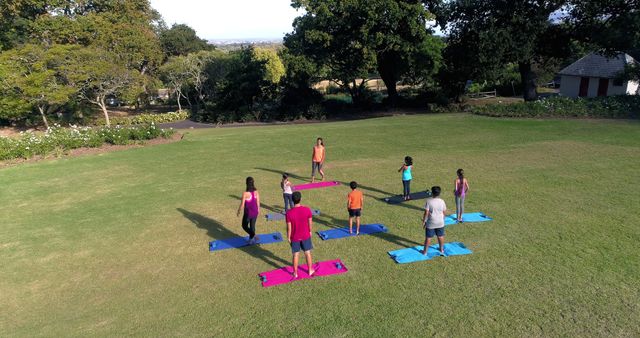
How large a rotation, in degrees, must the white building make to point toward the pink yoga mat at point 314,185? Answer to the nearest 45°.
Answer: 0° — it already faces it

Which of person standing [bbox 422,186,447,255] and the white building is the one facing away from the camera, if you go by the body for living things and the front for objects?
the person standing

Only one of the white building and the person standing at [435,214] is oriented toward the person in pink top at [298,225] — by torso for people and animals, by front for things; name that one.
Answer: the white building

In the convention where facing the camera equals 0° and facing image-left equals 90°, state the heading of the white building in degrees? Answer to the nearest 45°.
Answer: approximately 0°

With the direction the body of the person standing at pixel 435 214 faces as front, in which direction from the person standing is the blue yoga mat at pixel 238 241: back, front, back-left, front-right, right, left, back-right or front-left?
left

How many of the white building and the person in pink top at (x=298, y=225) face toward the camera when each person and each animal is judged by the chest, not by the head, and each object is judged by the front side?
1

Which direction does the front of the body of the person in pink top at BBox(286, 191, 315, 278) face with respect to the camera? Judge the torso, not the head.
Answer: away from the camera

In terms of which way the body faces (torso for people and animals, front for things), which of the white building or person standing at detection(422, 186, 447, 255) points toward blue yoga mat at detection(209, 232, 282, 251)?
the white building

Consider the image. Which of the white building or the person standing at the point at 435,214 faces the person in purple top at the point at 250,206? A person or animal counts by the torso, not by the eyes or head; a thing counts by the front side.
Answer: the white building

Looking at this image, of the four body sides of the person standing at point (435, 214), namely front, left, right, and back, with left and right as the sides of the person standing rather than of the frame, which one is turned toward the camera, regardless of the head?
back

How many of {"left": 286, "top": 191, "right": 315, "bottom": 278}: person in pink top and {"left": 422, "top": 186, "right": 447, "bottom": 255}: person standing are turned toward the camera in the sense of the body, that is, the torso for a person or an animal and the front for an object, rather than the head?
0

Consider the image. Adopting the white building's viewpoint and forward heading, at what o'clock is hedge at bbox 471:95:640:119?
The hedge is roughly at 12 o'clock from the white building.
